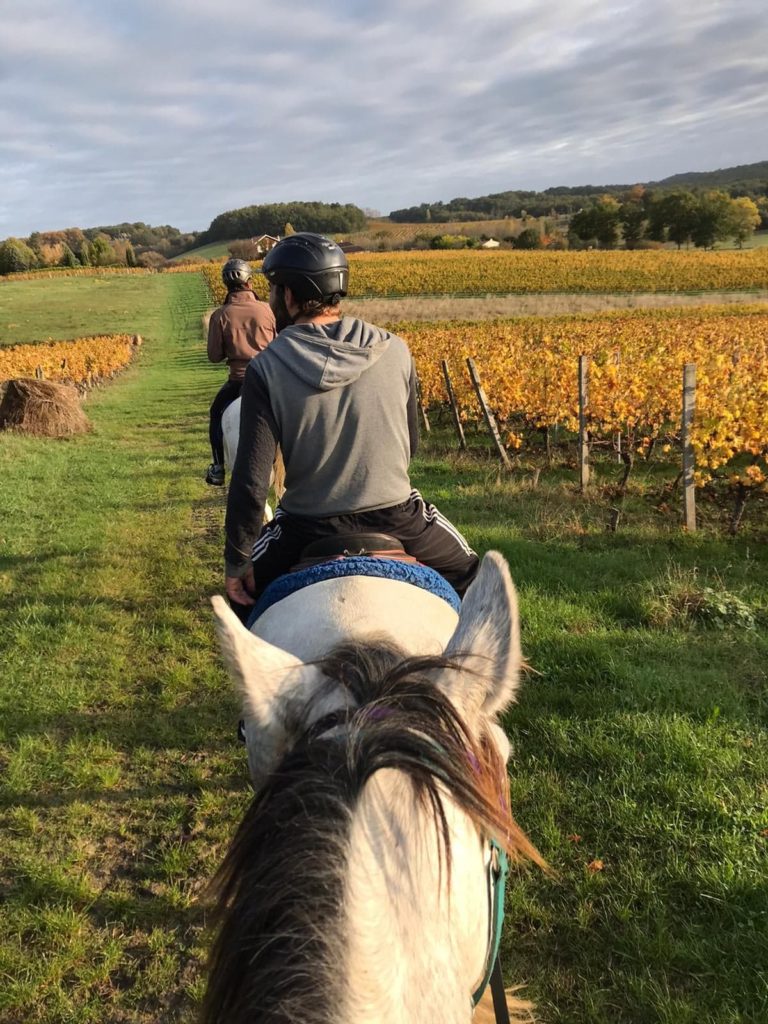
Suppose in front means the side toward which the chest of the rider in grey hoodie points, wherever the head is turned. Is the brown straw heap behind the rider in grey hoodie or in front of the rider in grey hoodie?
in front

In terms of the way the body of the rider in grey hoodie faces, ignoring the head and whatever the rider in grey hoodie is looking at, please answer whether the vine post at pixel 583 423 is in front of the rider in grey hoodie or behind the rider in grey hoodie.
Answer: in front

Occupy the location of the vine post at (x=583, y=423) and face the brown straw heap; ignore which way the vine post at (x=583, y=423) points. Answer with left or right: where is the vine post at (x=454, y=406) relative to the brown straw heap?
right

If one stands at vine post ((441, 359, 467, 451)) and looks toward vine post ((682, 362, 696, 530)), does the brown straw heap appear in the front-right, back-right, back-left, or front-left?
back-right

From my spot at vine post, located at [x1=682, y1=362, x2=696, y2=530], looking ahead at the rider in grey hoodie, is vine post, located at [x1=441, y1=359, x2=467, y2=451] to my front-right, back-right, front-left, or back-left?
back-right

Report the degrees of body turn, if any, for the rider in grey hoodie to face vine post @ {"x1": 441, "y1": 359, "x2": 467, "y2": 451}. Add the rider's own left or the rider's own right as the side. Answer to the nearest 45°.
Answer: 0° — they already face it

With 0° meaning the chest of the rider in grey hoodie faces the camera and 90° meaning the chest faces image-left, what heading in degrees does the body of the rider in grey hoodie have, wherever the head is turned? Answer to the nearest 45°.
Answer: approximately 180°

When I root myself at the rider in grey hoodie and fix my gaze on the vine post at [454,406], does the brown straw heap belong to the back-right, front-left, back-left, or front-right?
front-left

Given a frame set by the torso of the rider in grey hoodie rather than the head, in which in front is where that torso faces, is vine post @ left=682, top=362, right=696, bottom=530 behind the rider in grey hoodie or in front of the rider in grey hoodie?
in front

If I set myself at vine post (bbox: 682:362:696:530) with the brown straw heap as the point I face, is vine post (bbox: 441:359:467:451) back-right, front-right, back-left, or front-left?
front-right
